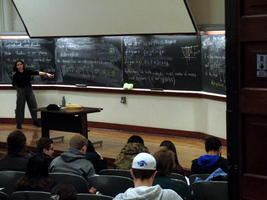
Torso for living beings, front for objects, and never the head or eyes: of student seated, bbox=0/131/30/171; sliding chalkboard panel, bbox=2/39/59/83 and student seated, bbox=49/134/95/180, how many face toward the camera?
1

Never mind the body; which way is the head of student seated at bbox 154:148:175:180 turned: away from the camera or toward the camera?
away from the camera

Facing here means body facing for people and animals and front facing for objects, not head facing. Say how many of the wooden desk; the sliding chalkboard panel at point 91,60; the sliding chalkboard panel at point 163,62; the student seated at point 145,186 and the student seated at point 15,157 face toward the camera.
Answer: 3

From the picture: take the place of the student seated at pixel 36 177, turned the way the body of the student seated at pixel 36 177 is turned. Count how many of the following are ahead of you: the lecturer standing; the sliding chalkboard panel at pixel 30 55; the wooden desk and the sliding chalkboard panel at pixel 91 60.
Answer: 4

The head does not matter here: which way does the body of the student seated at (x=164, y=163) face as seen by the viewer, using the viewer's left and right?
facing away from the viewer

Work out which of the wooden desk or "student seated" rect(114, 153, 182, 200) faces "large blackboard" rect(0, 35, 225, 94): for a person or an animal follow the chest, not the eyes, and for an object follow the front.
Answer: the student seated

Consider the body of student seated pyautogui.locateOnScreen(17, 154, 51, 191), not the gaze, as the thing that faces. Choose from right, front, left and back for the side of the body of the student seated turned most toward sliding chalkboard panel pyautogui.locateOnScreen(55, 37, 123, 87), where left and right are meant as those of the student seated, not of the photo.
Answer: front

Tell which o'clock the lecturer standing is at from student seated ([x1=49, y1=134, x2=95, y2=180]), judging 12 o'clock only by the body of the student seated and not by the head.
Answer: The lecturer standing is roughly at 10 o'clock from the student seated.

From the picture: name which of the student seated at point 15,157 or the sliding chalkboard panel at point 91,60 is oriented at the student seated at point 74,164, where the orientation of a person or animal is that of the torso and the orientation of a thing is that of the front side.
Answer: the sliding chalkboard panel

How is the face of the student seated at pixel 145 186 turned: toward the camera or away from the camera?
away from the camera

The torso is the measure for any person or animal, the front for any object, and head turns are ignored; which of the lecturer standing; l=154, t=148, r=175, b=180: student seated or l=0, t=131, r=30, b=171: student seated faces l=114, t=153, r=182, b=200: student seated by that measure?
the lecturer standing

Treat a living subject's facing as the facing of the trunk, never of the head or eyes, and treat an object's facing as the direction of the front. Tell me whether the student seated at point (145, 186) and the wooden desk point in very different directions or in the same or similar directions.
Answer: very different directions

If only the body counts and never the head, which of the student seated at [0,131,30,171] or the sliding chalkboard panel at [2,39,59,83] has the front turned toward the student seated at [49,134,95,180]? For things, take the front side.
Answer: the sliding chalkboard panel

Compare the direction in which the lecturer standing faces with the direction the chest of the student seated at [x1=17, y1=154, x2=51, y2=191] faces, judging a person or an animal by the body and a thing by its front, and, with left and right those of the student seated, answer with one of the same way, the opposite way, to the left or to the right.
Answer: the opposite way

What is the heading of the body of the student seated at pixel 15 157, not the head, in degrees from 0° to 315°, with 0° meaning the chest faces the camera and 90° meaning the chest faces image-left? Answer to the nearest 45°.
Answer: approximately 180°

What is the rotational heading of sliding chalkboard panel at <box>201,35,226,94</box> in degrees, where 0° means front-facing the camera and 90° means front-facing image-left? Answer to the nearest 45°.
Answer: approximately 45°

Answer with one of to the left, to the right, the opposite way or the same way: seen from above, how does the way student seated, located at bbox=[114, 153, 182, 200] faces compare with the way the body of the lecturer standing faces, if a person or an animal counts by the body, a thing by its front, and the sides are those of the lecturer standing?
the opposite way
